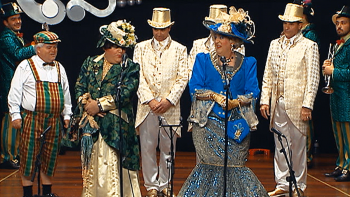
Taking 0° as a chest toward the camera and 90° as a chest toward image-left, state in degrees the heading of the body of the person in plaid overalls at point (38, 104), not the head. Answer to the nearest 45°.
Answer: approximately 315°

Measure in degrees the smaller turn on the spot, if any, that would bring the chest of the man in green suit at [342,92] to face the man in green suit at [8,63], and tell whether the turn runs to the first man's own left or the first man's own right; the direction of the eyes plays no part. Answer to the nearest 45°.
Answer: approximately 45° to the first man's own right

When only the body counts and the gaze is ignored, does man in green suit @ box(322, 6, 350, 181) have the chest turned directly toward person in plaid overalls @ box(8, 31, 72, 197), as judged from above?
yes
